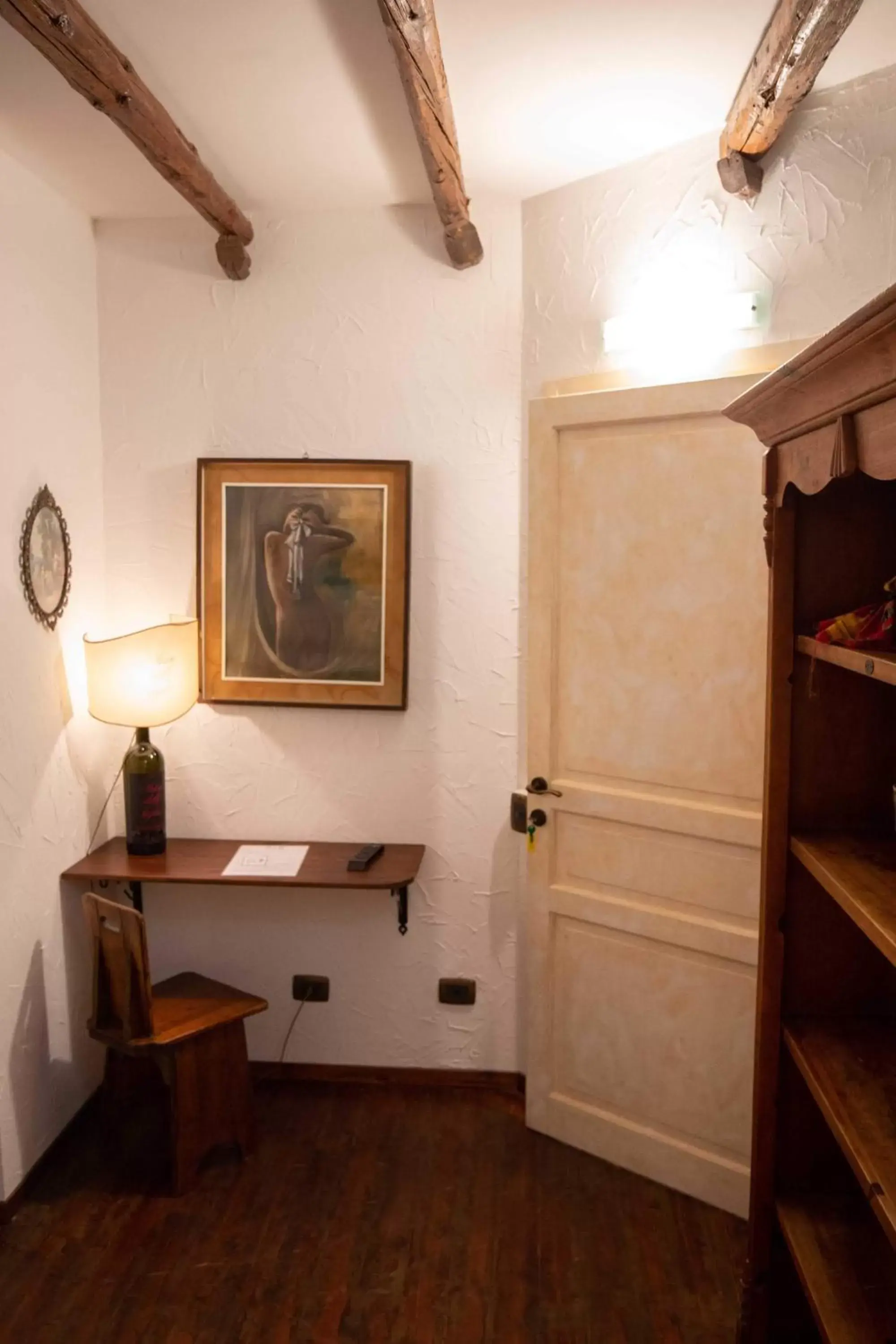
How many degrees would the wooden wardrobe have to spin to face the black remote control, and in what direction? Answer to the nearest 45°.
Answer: approximately 90° to its right

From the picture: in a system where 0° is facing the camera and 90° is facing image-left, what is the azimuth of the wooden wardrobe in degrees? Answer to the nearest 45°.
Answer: approximately 45°

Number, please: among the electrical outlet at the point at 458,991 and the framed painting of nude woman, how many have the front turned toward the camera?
2

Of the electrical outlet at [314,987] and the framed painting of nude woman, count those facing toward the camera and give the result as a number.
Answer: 2

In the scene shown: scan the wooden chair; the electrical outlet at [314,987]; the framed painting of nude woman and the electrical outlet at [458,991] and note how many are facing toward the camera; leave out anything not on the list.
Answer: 3

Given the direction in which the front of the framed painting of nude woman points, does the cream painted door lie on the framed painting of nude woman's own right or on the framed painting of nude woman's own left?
on the framed painting of nude woman's own left

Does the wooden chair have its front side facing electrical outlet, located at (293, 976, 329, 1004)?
yes

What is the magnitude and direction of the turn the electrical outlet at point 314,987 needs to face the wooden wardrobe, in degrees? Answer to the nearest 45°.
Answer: approximately 45° to its left

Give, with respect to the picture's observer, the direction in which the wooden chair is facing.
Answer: facing away from the viewer and to the right of the viewer
